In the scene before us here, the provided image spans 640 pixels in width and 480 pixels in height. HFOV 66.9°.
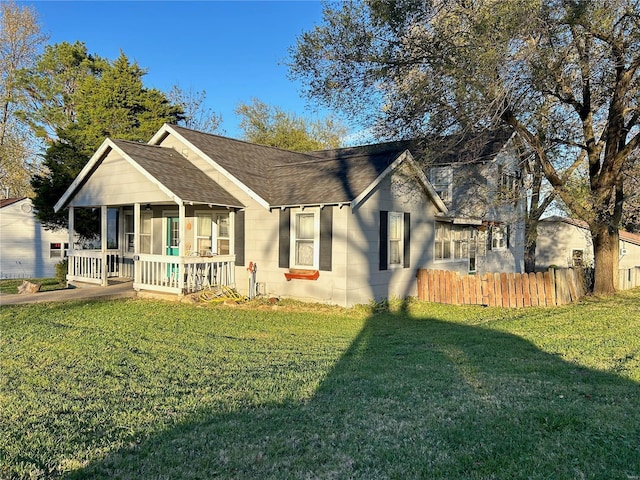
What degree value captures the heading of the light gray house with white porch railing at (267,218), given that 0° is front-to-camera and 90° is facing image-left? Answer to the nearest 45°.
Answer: approximately 45°

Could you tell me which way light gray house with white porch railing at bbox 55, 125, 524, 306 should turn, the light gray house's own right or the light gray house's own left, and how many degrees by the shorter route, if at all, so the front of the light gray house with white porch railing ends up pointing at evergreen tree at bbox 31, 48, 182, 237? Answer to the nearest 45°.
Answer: approximately 90° to the light gray house's own right

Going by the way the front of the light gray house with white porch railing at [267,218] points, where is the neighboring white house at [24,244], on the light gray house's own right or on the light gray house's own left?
on the light gray house's own right

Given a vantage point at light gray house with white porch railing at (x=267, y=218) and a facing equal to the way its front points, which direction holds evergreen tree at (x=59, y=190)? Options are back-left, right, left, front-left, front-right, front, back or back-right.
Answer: right

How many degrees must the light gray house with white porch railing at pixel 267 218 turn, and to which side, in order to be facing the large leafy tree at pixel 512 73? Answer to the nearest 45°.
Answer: approximately 135° to its left
